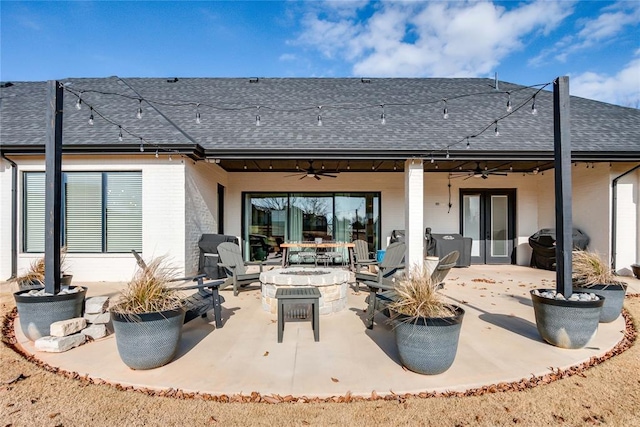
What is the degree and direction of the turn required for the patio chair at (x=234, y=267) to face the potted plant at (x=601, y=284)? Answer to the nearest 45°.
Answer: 0° — it already faces it

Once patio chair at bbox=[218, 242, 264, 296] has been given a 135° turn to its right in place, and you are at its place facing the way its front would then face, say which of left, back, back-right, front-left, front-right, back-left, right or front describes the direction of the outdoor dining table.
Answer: back-right

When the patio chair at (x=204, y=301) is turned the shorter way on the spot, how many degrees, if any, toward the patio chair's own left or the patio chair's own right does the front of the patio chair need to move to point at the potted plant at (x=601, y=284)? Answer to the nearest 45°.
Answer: approximately 45° to the patio chair's own right

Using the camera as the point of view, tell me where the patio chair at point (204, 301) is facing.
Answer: facing away from the viewer and to the right of the viewer

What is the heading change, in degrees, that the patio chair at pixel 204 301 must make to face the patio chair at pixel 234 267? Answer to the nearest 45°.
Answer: approximately 45° to its left
